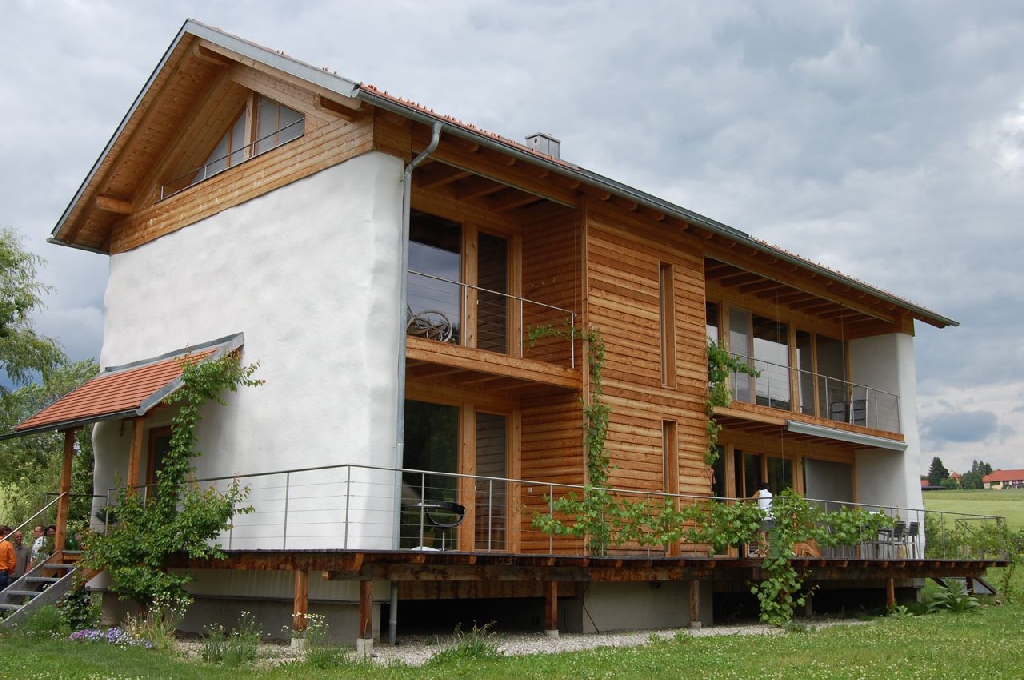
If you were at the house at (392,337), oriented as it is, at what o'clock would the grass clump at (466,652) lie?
The grass clump is roughly at 1 o'clock from the house.

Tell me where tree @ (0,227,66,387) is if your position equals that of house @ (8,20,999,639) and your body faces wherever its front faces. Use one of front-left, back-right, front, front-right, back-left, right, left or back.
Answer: back

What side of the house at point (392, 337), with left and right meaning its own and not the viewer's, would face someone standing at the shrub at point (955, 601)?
left

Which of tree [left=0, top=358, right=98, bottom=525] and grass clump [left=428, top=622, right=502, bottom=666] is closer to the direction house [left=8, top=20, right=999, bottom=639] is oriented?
the grass clump

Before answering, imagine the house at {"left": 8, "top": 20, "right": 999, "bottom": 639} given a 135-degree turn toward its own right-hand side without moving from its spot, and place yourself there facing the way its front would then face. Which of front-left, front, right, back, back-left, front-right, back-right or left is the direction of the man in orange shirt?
front

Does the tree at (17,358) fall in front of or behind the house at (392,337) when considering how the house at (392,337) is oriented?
behind

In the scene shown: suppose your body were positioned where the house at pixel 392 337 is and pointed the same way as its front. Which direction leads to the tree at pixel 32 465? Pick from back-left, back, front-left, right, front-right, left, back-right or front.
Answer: back

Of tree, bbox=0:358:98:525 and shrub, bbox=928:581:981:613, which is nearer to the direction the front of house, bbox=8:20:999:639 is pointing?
the shrub
